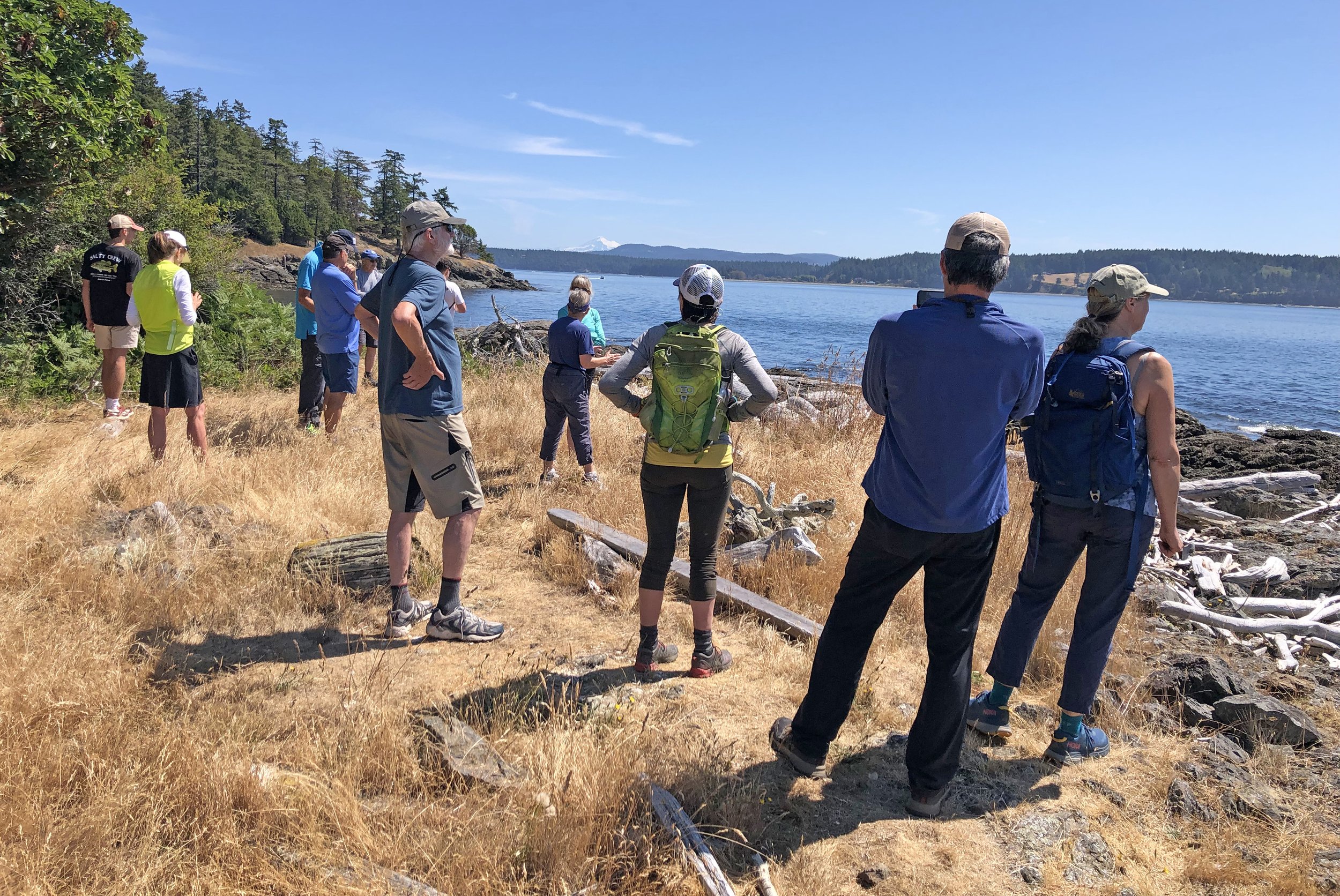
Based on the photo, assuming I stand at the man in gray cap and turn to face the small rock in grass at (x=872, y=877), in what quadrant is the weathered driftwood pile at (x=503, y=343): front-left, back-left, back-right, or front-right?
back-left

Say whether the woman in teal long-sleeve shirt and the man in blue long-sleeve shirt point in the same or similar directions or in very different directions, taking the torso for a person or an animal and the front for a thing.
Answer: very different directions

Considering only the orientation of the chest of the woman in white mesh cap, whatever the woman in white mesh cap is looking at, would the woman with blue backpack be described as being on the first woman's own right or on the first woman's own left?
on the first woman's own right

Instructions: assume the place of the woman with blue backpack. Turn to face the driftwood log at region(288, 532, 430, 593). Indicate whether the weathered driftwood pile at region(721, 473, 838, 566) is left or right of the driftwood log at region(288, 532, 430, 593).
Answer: right

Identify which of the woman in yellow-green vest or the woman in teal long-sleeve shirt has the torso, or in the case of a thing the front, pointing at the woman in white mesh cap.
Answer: the woman in teal long-sleeve shirt

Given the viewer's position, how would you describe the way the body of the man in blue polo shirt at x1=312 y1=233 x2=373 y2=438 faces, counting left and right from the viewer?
facing away from the viewer and to the right of the viewer

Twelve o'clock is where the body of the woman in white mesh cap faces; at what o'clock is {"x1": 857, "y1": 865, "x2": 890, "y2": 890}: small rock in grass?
The small rock in grass is roughly at 5 o'clock from the woman in white mesh cap.

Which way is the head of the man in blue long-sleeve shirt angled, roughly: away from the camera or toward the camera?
away from the camera

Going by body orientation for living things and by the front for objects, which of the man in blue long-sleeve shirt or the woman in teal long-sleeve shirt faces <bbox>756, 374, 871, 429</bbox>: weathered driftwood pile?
the man in blue long-sleeve shirt

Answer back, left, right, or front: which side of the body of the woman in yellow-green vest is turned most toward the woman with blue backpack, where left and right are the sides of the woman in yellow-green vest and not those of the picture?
right

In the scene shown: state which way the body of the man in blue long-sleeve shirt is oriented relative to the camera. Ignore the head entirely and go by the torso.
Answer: away from the camera

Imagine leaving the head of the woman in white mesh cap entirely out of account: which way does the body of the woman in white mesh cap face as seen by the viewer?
away from the camera

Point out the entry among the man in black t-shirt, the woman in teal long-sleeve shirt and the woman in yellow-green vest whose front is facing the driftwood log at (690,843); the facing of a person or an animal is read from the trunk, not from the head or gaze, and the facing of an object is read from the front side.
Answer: the woman in teal long-sleeve shirt
